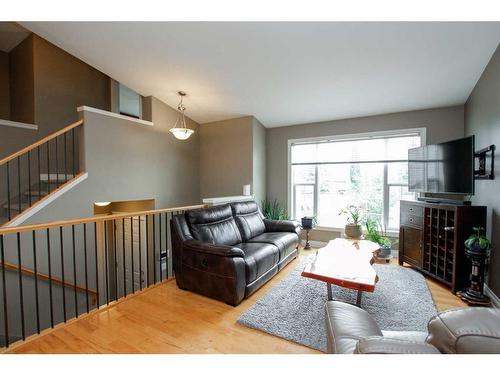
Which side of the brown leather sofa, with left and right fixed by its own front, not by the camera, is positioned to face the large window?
left

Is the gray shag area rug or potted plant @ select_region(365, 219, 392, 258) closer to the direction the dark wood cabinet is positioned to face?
the gray shag area rug

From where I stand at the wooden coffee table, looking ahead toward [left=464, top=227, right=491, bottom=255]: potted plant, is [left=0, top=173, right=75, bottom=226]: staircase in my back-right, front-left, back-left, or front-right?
back-left

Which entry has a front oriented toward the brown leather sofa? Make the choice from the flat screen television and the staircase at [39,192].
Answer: the flat screen television

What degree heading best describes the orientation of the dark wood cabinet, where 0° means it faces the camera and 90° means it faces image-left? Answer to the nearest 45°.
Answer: approximately 45°

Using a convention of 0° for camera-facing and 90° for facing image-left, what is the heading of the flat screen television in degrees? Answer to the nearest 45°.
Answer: approximately 45°
